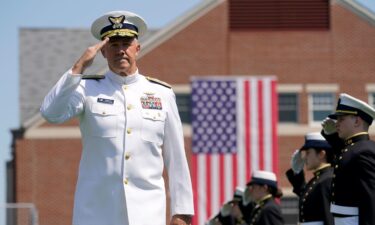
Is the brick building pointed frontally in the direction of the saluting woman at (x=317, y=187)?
yes

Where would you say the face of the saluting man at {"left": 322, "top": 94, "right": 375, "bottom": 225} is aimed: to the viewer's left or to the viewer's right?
to the viewer's left

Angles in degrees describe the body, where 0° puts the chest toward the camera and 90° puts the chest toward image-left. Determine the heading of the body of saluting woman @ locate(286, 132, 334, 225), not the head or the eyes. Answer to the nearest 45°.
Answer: approximately 45°

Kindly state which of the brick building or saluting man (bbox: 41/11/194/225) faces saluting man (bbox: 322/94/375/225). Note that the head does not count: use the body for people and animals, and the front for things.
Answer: the brick building

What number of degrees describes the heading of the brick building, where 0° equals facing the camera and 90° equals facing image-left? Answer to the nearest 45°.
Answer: approximately 0°

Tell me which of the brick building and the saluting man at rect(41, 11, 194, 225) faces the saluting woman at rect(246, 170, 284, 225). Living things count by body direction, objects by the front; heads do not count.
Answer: the brick building

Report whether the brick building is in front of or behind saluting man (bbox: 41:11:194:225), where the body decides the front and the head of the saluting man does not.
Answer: behind

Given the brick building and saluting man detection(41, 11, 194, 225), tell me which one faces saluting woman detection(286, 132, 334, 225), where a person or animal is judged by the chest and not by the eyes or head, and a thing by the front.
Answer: the brick building
